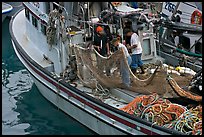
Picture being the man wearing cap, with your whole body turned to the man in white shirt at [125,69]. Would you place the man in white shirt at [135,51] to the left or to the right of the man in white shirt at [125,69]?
left

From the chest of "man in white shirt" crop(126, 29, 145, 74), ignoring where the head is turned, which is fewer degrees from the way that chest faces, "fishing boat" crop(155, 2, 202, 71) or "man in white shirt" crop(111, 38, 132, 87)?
the man in white shirt

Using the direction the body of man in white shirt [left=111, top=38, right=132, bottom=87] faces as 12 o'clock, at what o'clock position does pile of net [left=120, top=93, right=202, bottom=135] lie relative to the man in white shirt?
The pile of net is roughly at 8 o'clock from the man in white shirt.

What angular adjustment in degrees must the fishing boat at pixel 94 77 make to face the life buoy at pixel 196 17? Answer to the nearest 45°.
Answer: approximately 90° to its right

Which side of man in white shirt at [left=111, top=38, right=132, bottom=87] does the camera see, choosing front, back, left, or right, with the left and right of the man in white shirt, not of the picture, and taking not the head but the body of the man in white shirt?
left

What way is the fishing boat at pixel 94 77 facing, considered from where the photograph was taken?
facing away from the viewer and to the left of the viewer

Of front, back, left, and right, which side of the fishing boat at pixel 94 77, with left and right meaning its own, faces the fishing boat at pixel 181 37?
right
